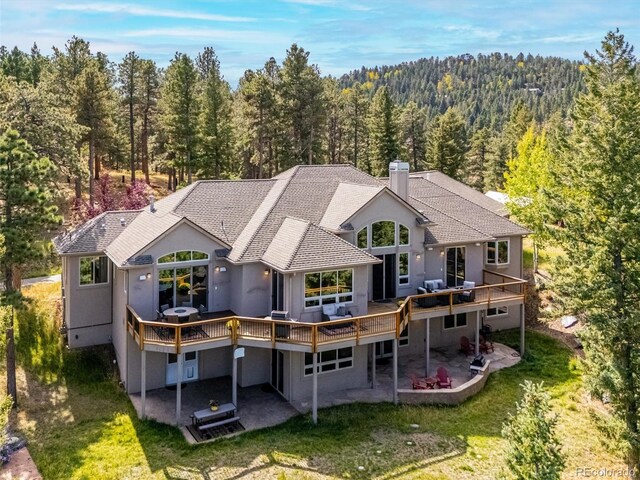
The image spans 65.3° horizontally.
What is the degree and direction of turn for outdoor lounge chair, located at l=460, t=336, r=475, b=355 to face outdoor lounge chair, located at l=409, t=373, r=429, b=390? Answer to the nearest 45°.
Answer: approximately 45° to its right

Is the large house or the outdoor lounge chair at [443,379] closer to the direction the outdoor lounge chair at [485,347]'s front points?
the outdoor lounge chair

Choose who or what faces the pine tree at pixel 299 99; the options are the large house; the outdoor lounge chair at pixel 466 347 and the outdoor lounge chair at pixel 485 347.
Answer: the large house

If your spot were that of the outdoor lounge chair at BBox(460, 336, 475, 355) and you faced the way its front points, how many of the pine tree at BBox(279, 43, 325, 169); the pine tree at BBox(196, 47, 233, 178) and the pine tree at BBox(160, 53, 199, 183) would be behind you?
3

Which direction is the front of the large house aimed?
away from the camera

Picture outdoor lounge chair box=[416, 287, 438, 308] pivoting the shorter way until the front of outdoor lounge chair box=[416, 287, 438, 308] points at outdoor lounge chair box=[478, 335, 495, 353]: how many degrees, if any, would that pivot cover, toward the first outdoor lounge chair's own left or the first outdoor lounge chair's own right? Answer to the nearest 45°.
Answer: approximately 45° to the first outdoor lounge chair's own left

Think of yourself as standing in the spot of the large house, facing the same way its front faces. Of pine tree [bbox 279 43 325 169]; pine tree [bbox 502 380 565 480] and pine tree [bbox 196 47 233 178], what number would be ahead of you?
2

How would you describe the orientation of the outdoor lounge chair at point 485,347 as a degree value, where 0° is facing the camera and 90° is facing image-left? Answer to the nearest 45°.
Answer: approximately 315°

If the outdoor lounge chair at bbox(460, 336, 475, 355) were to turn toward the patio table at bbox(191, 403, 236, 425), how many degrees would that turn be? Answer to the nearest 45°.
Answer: approximately 90° to its right

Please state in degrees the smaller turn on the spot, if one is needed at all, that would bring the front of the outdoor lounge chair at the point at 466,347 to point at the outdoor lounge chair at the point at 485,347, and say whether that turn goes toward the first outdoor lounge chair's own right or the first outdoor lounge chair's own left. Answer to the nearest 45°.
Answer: approximately 90° to the first outdoor lounge chair's own left

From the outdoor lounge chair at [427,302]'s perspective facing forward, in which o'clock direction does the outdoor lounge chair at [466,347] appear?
the outdoor lounge chair at [466,347] is roughly at 10 o'clock from the outdoor lounge chair at [427,302].

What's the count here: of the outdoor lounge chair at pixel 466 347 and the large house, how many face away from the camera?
1
